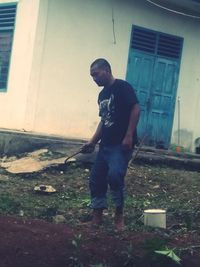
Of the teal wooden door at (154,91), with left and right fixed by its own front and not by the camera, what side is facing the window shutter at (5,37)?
right

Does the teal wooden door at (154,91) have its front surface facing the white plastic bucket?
yes

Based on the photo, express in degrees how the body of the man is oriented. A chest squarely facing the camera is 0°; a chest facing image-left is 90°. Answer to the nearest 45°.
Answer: approximately 45°

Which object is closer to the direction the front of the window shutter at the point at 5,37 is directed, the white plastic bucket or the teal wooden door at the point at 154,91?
the white plastic bucket

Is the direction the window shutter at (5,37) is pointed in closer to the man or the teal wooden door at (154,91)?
the man

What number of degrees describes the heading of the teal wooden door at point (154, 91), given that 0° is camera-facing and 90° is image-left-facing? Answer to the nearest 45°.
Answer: approximately 0°

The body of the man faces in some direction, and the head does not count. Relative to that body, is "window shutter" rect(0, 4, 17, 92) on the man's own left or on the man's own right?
on the man's own right

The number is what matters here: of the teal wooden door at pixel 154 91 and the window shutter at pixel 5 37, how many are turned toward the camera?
2

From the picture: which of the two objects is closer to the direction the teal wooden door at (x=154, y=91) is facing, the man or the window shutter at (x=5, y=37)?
the man

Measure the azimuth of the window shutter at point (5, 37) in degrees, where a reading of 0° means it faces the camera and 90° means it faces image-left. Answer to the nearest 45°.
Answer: approximately 0°
